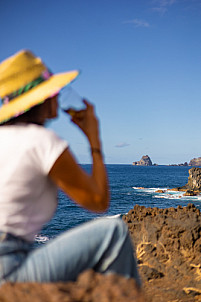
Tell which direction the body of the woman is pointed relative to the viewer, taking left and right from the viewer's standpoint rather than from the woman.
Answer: facing away from the viewer and to the right of the viewer

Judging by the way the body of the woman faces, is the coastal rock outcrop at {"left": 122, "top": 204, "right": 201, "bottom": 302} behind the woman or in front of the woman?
in front

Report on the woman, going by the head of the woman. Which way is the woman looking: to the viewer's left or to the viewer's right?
to the viewer's right
